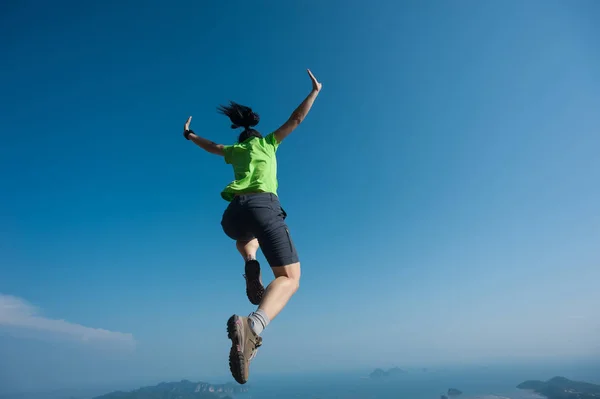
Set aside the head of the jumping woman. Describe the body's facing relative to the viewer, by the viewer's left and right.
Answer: facing away from the viewer and to the right of the viewer

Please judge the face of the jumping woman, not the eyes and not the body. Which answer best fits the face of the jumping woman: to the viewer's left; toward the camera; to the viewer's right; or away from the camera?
away from the camera
